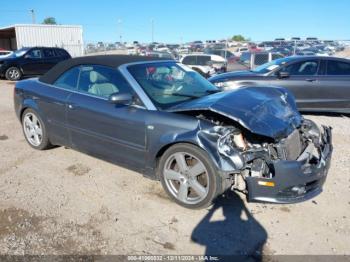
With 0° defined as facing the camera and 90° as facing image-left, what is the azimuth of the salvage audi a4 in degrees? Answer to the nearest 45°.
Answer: approximately 315°

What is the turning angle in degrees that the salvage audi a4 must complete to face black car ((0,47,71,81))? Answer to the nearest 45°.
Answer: approximately 180°

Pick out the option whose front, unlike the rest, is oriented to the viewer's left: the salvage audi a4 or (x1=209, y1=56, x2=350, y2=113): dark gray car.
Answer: the dark gray car

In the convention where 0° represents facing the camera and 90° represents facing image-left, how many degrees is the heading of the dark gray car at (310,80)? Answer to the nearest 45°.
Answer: approximately 90°

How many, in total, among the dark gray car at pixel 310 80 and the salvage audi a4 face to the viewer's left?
1

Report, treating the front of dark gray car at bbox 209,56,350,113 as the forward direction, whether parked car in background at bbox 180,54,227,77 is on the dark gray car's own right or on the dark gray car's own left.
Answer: on the dark gray car's own right

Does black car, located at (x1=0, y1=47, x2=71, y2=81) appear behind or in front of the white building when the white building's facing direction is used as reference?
in front

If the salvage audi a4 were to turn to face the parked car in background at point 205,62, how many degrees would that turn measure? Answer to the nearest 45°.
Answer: approximately 135° to its left

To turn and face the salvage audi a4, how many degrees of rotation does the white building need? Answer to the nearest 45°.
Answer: approximately 45° to its left

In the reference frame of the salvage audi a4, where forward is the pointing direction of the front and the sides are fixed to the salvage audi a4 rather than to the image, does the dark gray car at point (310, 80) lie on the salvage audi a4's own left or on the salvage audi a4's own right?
on the salvage audi a4's own left
